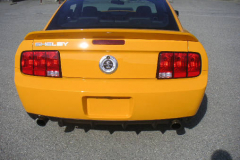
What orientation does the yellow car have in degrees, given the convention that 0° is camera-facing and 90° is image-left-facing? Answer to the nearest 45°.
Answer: approximately 180°
